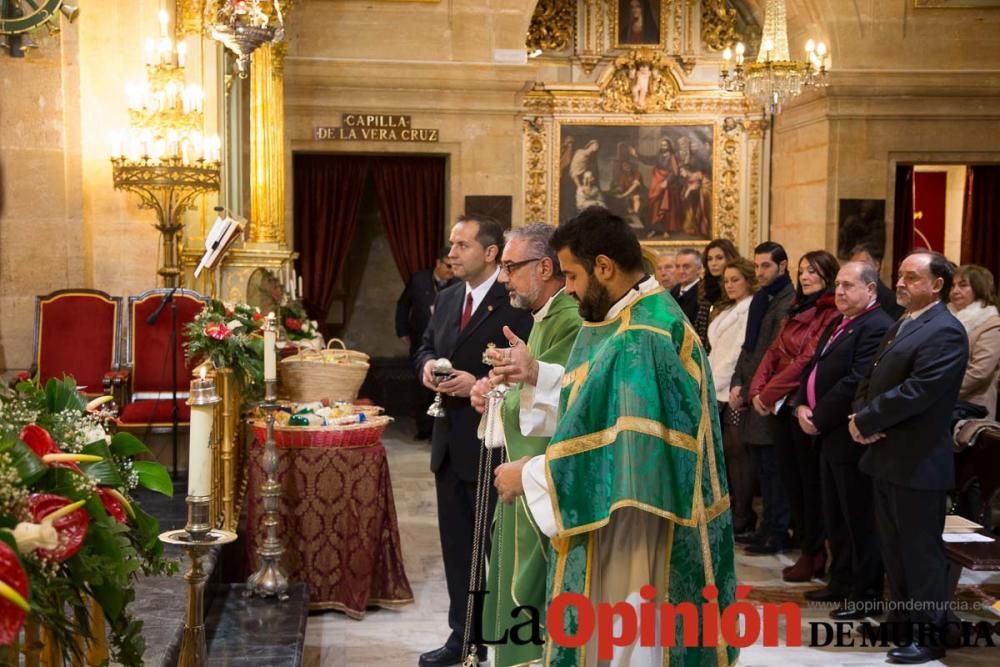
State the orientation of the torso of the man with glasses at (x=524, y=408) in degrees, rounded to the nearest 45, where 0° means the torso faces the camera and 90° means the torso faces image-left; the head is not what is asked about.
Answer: approximately 90°

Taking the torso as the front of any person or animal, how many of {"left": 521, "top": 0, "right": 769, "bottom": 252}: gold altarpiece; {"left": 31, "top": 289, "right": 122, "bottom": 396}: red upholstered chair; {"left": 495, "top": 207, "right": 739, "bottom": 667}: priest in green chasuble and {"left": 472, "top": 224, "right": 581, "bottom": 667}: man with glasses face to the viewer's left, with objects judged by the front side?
2

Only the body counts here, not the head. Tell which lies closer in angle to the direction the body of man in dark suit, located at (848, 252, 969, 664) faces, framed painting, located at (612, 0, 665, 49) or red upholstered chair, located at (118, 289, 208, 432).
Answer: the red upholstered chair

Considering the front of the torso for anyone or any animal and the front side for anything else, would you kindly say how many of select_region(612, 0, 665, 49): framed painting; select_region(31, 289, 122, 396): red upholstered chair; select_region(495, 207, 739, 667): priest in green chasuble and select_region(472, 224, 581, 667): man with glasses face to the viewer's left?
2

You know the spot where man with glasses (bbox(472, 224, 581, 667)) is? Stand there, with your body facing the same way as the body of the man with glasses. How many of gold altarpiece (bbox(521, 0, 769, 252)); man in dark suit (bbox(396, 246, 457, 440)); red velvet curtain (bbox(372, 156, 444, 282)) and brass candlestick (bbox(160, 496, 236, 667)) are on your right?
3

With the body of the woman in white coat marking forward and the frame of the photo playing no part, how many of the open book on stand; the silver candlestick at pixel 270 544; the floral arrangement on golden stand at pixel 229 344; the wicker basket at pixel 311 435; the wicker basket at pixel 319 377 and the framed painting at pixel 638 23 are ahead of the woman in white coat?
5

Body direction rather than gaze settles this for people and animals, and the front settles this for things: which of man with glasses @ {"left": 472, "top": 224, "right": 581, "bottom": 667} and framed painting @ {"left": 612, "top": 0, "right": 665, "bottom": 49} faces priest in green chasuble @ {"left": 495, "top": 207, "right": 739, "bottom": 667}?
the framed painting

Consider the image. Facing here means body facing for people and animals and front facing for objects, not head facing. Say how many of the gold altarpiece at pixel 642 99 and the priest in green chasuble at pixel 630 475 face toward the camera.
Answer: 1

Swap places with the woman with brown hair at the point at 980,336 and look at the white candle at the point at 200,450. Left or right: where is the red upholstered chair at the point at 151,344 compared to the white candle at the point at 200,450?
right

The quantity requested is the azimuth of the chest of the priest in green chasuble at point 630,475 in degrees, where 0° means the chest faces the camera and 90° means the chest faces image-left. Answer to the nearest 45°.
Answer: approximately 90°

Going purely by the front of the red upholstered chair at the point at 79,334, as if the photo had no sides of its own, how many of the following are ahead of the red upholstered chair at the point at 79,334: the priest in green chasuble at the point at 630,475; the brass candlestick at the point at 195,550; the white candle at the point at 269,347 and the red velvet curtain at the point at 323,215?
3

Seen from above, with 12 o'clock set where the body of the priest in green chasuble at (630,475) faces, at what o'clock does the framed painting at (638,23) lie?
The framed painting is roughly at 3 o'clock from the priest in green chasuble.
